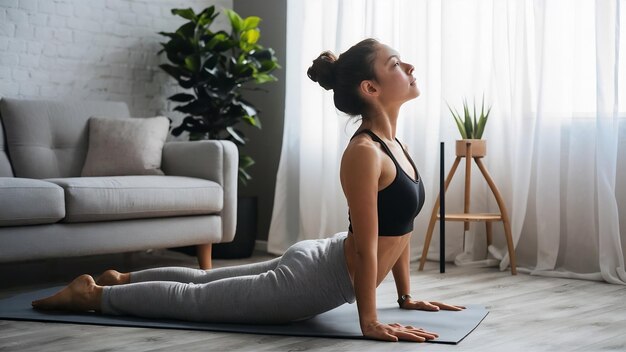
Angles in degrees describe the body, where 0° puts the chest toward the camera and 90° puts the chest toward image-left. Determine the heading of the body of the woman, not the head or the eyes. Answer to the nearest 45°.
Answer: approximately 270°
